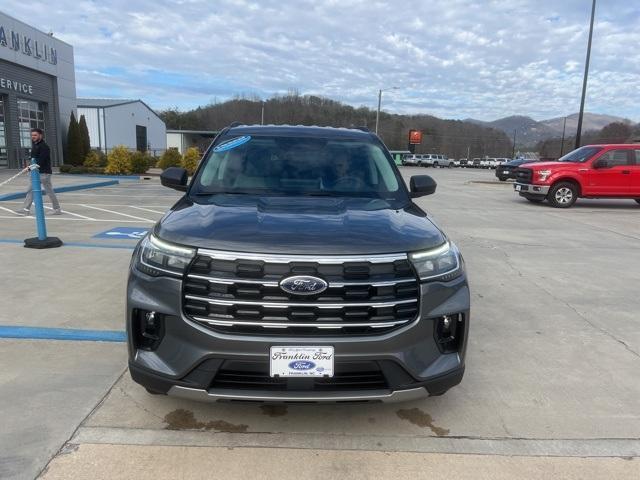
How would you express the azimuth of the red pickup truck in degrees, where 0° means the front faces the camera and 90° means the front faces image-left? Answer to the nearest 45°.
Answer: approximately 45°

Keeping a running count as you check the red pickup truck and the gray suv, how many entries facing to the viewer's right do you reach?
0

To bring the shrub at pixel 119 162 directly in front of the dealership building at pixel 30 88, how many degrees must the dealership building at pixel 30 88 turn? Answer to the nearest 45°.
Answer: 0° — it already faces it

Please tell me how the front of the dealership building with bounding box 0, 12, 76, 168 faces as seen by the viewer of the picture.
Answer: facing the viewer and to the right of the viewer

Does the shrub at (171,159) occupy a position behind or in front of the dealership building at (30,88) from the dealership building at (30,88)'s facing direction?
in front

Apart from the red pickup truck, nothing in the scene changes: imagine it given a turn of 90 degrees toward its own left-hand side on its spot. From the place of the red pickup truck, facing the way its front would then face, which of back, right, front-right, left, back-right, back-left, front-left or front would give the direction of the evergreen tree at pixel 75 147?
back-right

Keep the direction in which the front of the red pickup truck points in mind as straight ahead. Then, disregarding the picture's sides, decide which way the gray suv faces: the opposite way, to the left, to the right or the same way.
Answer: to the left

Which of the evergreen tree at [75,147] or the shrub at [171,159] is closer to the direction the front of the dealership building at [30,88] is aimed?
the shrub

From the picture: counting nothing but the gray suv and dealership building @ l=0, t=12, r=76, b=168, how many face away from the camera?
0

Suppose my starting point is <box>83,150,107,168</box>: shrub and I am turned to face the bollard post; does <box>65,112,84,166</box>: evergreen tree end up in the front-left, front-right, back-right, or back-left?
back-right

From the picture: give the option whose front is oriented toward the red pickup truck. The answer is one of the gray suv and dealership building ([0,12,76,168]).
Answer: the dealership building

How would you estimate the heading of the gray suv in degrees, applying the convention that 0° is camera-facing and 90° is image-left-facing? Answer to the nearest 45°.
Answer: approximately 0°

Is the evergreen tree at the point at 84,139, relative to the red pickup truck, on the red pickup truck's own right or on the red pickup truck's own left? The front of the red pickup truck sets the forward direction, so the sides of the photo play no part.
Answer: on the red pickup truck's own right
